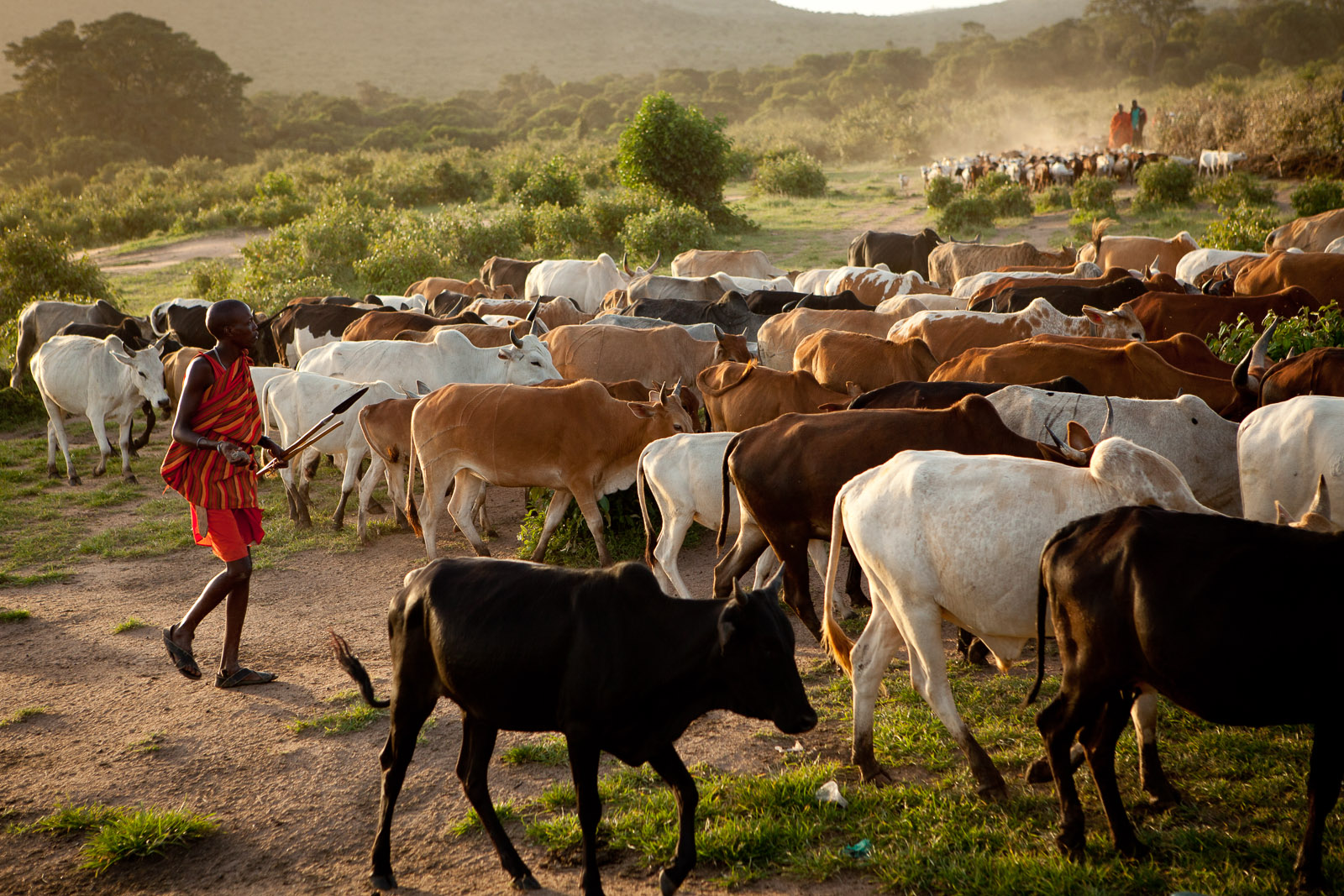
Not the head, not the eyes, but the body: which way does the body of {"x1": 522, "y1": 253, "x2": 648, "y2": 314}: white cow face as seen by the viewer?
to the viewer's right

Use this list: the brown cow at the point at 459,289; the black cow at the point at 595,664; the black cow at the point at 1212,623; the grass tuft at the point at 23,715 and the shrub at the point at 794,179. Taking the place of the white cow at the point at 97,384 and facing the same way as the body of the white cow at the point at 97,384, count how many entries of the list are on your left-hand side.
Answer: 2

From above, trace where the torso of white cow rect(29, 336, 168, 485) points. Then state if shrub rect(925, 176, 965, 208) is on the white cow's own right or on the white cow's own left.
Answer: on the white cow's own left

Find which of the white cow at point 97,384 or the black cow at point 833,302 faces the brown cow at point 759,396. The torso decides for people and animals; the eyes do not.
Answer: the white cow

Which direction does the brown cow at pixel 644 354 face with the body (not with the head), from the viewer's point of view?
to the viewer's right

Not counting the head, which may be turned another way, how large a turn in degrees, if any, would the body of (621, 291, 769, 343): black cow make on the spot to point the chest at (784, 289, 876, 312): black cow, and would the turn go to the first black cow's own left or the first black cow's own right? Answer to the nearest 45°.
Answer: approximately 45° to the first black cow's own right

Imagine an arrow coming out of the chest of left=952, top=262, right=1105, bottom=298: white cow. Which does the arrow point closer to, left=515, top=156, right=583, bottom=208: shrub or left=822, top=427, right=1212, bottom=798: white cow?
the white cow

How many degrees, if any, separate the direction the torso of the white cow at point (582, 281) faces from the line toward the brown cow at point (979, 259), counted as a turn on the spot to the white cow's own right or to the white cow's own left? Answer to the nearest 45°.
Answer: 0° — it already faces it

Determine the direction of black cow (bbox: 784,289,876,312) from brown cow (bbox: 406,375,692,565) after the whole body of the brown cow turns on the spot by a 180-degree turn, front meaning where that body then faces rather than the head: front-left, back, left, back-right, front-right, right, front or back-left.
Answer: back-right
